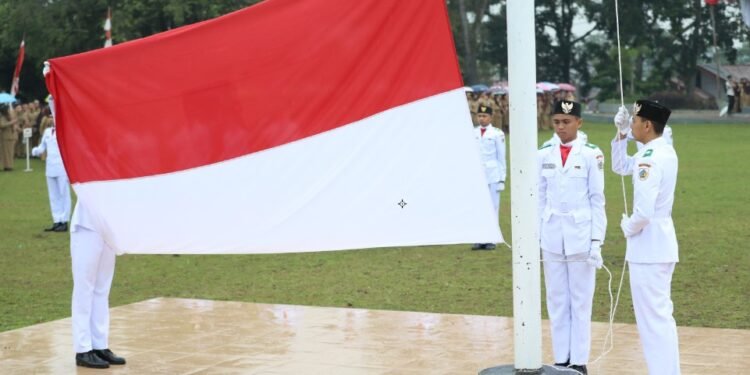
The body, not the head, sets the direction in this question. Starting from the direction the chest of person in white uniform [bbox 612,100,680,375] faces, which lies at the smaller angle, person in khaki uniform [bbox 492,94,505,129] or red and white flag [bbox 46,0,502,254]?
the red and white flag

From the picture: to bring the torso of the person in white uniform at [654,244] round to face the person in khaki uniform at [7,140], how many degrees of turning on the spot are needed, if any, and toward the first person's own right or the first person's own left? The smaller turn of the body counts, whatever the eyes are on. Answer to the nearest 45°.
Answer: approximately 45° to the first person's own right

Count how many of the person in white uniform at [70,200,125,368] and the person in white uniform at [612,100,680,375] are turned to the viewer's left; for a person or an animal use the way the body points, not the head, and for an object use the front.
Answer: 1

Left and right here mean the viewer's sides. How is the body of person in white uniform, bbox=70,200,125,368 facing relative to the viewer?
facing to the right of the viewer

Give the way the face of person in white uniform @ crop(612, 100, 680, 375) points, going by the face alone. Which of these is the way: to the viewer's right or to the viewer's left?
to the viewer's left

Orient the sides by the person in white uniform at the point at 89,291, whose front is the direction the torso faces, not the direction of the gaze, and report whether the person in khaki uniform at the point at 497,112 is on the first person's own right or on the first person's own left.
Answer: on the first person's own left

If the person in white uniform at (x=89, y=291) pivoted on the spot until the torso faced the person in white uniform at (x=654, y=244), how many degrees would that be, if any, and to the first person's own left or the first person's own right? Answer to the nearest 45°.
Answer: approximately 45° to the first person's own right

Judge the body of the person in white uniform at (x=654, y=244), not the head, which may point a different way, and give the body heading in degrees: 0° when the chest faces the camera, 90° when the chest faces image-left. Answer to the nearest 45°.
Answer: approximately 90°

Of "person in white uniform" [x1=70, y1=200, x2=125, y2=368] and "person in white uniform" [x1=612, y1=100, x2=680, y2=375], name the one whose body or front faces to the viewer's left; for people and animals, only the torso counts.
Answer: "person in white uniform" [x1=612, y1=100, x2=680, y2=375]
